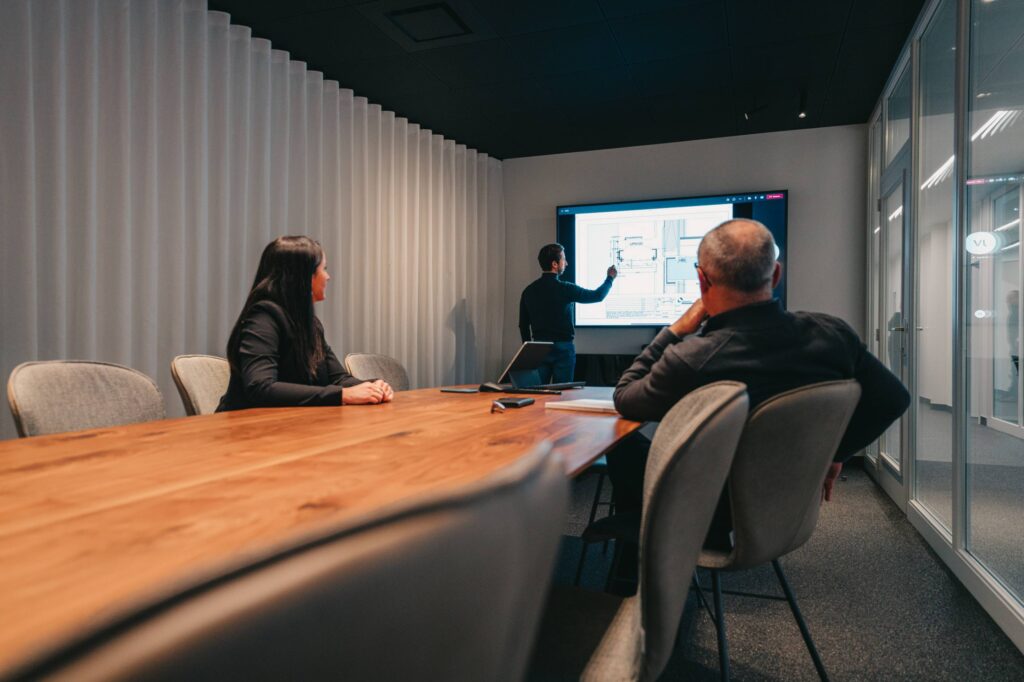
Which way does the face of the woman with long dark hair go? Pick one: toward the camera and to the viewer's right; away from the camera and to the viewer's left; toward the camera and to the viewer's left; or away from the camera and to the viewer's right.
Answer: away from the camera and to the viewer's right

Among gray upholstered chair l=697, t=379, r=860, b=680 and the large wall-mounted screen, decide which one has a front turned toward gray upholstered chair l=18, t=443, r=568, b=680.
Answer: the large wall-mounted screen

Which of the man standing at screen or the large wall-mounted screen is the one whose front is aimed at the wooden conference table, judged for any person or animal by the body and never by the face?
the large wall-mounted screen

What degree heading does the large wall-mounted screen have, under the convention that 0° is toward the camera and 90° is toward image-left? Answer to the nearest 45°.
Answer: approximately 0°

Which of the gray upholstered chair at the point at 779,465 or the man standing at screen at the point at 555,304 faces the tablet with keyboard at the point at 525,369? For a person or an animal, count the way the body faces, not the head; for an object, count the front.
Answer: the gray upholstered chair

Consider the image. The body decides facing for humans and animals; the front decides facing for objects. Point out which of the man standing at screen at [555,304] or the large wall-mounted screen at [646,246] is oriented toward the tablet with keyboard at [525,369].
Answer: the large wall-mounted screen

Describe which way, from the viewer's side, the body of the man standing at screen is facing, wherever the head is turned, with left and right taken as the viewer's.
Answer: facing away from the viewer and to the right of the viewer

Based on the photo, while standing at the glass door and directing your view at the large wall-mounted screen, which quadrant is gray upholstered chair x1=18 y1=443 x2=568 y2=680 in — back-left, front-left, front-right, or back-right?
back-left

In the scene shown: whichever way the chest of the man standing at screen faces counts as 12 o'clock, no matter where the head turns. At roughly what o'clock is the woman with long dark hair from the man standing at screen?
The woman with long dark hair is roughly at 5 o'clock from the man standing at screen.

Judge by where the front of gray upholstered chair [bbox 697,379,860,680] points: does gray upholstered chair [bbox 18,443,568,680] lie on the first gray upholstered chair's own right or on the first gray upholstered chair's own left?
on the first gray upholstered chair's own left

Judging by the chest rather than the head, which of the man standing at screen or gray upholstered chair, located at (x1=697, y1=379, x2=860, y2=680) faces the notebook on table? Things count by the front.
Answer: the gray upholstered chair

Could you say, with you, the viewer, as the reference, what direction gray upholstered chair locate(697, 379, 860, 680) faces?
facing away from the viewer and to the left of the viewer

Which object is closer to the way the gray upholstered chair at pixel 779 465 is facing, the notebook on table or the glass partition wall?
the notebook on table

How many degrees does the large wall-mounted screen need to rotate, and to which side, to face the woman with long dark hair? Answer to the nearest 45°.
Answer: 0° — it already faces them

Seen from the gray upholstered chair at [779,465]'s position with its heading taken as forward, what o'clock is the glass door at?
The glass door is roughly at 2 o'clock from the gray upholstered chair.
